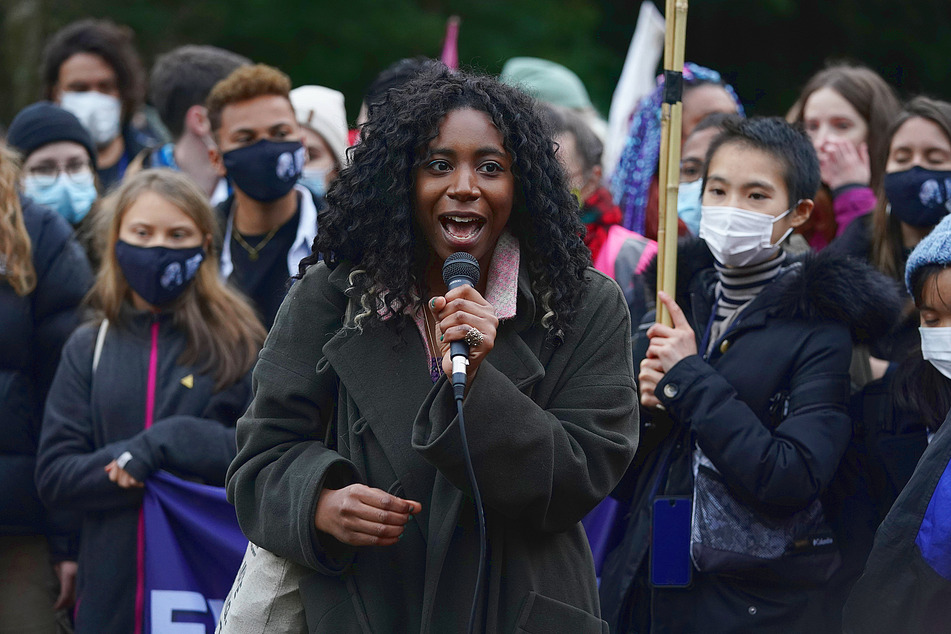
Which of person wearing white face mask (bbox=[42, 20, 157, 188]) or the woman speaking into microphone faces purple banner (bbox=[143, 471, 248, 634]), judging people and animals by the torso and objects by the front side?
the person wearing white face mask

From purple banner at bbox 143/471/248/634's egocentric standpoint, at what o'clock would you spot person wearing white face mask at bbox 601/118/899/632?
The person wearing white face mask is roughly at 10 o'clock from the purple banner.

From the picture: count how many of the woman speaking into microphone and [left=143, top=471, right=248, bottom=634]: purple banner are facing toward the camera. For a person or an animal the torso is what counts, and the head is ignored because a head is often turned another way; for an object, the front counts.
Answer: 2

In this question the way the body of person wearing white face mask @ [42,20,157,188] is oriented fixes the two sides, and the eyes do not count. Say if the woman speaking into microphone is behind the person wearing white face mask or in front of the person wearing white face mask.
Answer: in front

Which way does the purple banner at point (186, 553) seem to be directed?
toward the camera

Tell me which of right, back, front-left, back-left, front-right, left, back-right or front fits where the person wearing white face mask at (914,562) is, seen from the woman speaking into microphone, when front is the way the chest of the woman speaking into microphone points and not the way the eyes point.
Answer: left

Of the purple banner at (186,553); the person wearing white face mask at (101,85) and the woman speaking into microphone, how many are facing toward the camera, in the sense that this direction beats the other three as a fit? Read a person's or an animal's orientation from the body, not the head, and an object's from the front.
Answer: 3

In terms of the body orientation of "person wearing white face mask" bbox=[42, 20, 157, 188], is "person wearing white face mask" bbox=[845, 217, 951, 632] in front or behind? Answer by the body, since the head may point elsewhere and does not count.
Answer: in front

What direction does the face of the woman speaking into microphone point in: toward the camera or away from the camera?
toward the camera

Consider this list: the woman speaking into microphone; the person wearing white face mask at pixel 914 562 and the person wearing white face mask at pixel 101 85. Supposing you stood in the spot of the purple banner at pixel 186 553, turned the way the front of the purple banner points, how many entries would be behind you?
1

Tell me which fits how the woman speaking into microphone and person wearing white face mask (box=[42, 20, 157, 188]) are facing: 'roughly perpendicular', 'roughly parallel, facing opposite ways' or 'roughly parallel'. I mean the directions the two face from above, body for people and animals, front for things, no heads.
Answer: roughly parallel

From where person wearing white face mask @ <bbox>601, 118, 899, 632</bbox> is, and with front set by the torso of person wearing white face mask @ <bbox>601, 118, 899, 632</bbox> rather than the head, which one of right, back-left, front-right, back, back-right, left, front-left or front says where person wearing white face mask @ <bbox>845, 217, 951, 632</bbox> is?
left

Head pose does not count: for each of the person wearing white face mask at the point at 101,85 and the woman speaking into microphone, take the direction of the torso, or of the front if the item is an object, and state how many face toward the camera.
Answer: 2

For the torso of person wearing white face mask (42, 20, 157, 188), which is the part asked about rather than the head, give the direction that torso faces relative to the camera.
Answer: toward the camera

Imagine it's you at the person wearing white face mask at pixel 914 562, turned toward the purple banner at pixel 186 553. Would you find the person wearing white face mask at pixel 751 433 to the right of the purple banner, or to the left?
right

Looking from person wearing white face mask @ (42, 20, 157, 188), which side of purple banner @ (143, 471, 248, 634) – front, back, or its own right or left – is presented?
back

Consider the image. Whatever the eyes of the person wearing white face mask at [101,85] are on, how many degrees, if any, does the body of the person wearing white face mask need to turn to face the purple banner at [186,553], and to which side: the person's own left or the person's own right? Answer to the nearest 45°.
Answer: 0° — they already face it
